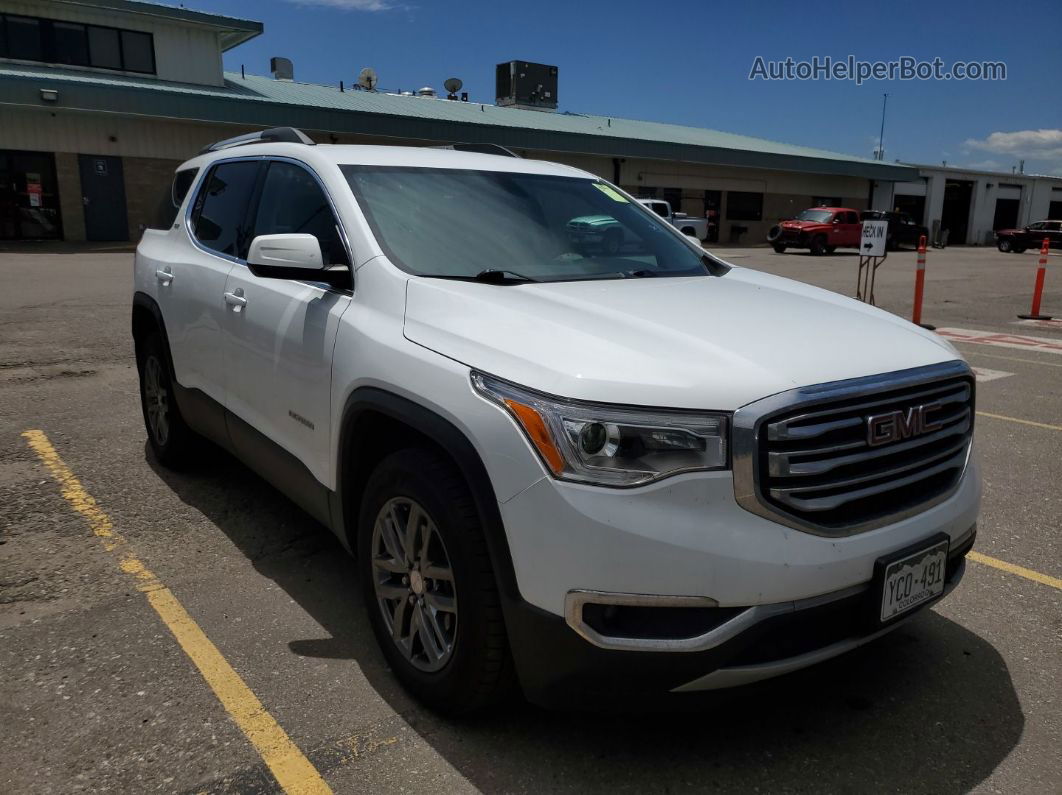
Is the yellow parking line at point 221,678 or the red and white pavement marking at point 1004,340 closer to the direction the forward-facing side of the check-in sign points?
the yellow parking line

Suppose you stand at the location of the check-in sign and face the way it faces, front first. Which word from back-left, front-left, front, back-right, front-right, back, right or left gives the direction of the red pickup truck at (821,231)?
back

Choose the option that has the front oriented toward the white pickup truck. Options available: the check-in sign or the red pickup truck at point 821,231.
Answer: the red pickup truck

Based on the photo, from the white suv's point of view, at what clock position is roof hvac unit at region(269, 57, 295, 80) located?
The roof hvac unit is roughly at 7 o'clock from the white suv.

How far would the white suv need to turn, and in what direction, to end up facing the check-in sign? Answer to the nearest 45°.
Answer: approximately 90° to its left

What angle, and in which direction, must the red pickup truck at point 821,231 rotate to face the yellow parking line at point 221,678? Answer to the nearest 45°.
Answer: approximately 45° to its left

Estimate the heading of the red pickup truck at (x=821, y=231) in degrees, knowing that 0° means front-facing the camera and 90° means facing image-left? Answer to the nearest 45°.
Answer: approximately 45°

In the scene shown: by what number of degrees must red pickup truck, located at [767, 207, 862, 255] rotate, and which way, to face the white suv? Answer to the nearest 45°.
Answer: approximately 45° to its left

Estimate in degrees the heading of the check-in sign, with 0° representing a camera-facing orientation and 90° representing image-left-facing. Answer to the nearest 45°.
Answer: approximately 0°

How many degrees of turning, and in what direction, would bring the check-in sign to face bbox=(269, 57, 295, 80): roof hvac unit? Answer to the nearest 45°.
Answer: approximately 135° to its right

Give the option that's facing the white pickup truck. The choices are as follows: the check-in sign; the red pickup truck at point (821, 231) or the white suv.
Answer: the red pickup truck

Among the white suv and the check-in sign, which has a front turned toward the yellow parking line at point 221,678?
the check-in sign

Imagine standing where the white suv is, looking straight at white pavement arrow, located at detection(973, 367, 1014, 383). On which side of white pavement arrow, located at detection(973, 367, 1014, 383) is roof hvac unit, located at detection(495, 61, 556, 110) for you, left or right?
left

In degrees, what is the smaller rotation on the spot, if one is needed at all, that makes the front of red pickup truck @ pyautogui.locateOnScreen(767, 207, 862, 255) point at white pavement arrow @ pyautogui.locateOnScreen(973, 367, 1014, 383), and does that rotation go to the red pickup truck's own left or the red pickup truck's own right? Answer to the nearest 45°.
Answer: approximately 45° to the red pickup truck's own left

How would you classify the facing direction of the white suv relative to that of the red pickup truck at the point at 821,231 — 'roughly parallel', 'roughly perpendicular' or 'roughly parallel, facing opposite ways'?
roughly perpendicular

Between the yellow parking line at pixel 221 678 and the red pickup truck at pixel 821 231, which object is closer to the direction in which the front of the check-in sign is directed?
the yellow parking line
